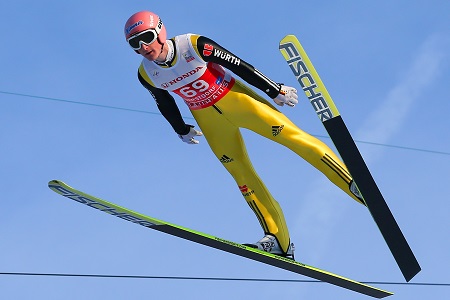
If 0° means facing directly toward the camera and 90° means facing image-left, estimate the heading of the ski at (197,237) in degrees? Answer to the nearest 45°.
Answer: approximately 90°
